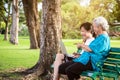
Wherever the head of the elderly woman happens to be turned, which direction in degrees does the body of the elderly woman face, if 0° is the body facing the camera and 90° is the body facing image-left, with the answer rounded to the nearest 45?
approximately 90°
